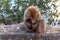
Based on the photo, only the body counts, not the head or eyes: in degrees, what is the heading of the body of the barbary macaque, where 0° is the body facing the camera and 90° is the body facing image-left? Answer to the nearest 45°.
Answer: approximately 45°
